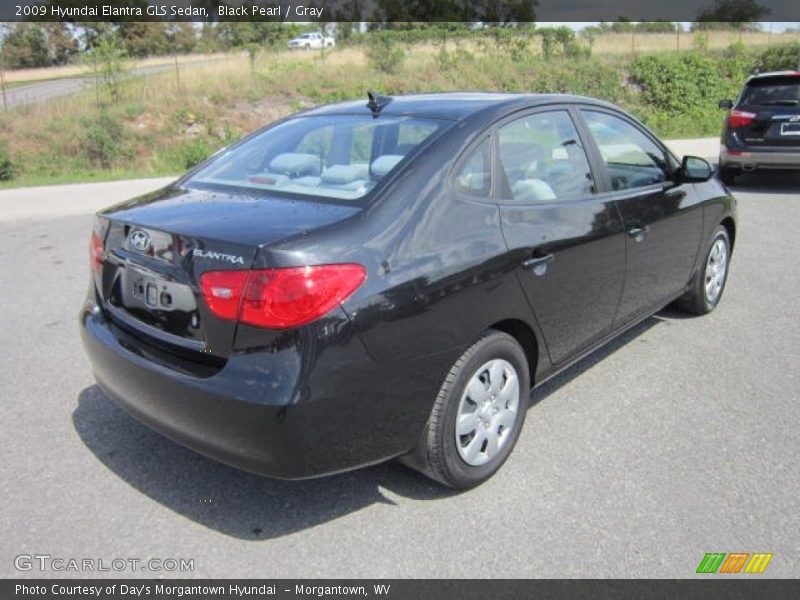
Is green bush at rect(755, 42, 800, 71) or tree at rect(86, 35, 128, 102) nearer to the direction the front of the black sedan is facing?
the green bush

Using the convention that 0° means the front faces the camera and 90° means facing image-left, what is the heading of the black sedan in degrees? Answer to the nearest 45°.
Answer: approximately 225°

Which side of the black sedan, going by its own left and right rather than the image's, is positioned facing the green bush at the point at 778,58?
front

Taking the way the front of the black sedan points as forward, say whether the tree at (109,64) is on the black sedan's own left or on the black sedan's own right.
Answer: on the black sedan's own left

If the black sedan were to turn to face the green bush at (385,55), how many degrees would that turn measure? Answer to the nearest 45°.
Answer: approximately 45° to its left

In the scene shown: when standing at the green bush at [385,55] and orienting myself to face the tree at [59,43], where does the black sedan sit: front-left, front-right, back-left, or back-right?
back-left

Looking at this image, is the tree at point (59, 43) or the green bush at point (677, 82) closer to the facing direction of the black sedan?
the green bush

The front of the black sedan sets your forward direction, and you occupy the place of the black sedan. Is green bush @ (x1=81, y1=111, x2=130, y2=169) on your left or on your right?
on your left
